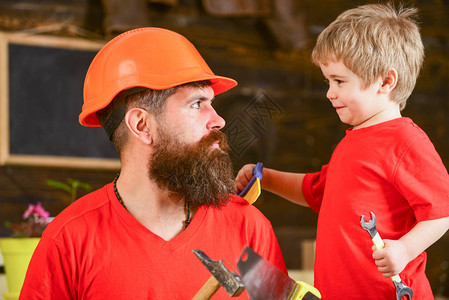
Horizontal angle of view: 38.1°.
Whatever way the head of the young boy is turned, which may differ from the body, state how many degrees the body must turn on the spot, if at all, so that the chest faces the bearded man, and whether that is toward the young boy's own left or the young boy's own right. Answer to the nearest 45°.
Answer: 0° — they already face them

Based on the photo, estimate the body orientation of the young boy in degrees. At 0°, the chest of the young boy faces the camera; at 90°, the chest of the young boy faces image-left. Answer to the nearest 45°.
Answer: approximately 45°

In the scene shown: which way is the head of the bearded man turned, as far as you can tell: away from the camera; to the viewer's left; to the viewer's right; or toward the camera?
to the viewer's right
